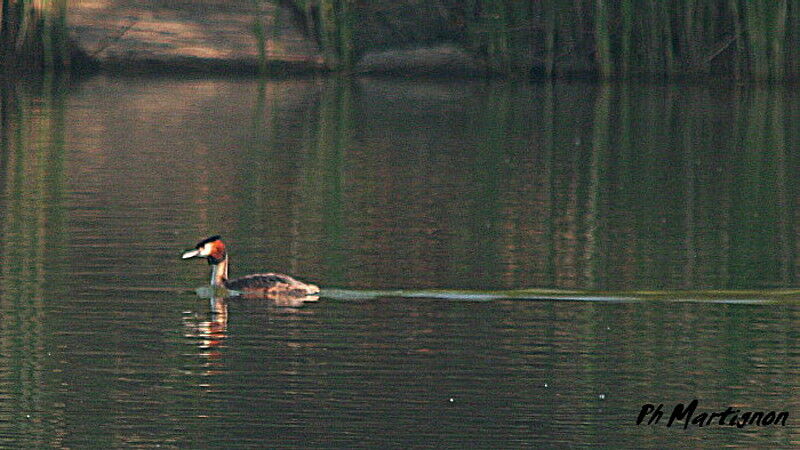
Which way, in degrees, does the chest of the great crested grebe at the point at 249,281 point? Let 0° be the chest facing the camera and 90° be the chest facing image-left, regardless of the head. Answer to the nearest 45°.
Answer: approximately 90°
